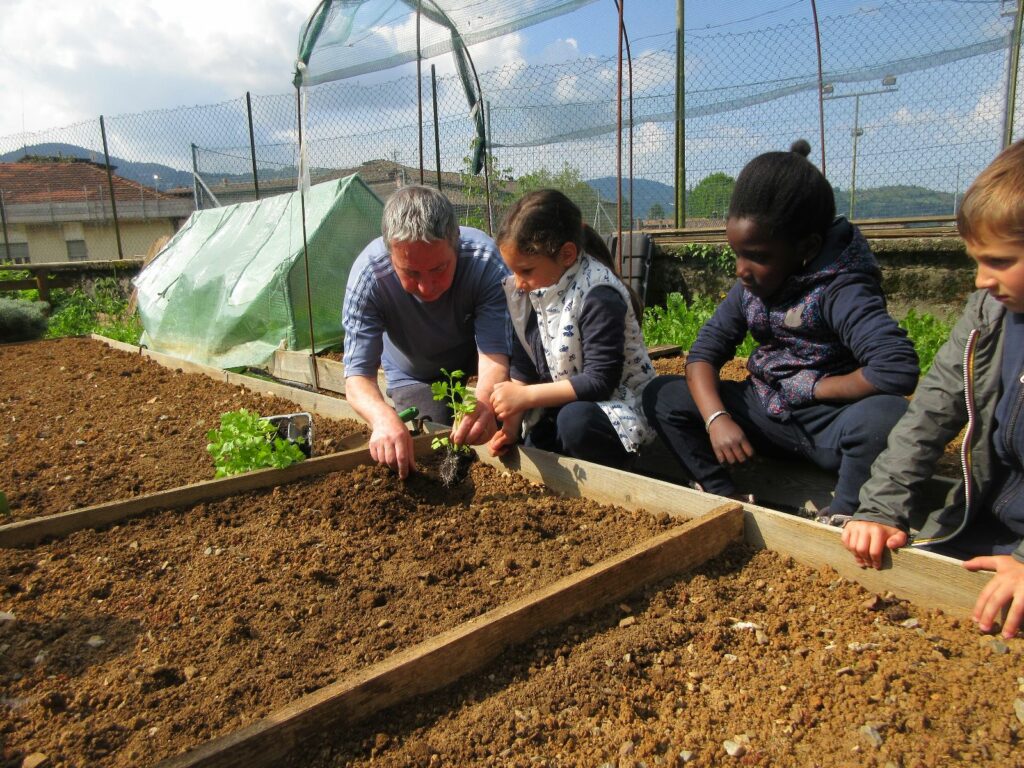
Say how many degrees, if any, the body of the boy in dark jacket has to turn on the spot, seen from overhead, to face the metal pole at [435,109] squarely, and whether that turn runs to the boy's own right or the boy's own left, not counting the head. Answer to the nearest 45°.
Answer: approximately 90° to the boy's own right

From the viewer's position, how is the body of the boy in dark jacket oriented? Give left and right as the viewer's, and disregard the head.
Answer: facing the viewer and to the left of the viewer

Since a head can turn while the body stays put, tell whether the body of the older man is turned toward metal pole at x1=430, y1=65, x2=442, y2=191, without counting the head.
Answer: no

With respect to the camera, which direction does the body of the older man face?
toward the camera

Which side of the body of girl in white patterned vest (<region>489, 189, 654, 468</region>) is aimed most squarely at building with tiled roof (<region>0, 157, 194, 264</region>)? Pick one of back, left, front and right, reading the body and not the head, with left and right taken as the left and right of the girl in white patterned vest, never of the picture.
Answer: right

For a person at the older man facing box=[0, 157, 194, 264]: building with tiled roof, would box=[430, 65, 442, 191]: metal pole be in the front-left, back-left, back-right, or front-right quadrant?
front-right

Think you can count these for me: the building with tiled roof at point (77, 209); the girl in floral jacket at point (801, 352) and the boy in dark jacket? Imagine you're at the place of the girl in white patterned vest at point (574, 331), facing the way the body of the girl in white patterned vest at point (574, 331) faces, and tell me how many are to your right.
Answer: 1

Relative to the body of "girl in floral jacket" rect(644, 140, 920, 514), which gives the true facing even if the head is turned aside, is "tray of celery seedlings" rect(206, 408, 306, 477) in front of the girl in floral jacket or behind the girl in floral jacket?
in front

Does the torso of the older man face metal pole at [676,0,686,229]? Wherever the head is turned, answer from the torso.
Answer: no

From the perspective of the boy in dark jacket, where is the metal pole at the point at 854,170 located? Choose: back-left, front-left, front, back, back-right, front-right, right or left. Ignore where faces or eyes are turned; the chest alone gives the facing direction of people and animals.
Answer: back-right

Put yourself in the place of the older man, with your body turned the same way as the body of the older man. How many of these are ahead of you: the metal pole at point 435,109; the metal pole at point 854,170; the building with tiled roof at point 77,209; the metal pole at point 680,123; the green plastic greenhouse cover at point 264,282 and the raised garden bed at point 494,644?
1

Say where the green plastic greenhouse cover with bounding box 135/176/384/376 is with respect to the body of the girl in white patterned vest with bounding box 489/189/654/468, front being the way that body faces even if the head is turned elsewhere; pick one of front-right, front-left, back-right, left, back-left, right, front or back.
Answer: right

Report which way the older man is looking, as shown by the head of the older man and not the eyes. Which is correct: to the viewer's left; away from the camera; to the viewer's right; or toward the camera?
toward the camera

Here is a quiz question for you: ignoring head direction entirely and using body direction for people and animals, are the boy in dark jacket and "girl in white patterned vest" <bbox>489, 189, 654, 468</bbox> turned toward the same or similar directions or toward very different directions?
same or similar directions

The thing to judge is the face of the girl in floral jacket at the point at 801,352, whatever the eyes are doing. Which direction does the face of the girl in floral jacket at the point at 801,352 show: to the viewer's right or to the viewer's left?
to the viewer's left

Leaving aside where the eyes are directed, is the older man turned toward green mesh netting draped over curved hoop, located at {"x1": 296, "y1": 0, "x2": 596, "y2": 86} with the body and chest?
no

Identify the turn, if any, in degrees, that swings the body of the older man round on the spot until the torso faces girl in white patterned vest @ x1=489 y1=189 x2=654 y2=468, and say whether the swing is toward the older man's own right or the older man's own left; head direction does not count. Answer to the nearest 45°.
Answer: approximately 45° to the older man's own left

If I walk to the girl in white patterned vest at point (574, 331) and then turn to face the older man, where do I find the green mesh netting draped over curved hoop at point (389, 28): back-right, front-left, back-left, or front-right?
front-right

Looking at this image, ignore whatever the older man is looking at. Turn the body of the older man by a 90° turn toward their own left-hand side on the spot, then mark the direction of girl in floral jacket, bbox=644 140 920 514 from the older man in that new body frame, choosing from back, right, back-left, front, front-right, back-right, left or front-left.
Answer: front-right
